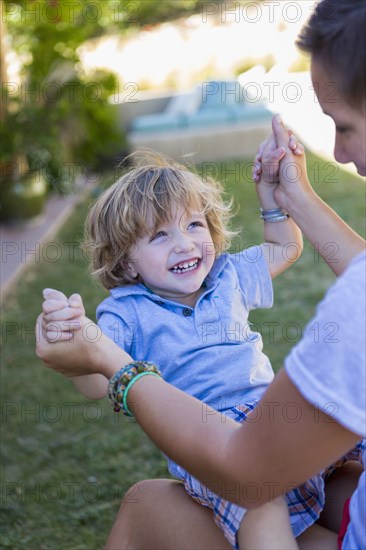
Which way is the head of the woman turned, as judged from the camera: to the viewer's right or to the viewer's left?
to the viewer's left

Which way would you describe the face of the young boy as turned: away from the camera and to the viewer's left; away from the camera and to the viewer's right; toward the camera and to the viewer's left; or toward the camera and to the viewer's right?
toward the camera and to the viewer's right

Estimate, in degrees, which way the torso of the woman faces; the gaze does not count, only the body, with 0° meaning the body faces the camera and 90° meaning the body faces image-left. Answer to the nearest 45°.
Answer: approximately 90°
